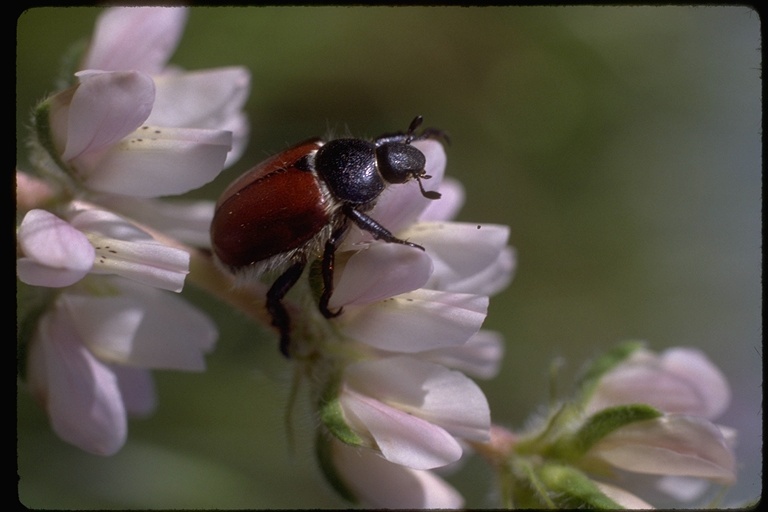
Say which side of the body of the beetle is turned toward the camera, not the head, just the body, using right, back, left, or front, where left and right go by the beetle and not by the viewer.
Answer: right

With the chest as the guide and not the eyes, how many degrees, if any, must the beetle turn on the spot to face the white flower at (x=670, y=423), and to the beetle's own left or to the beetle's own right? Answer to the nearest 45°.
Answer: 0° — it already faces it
